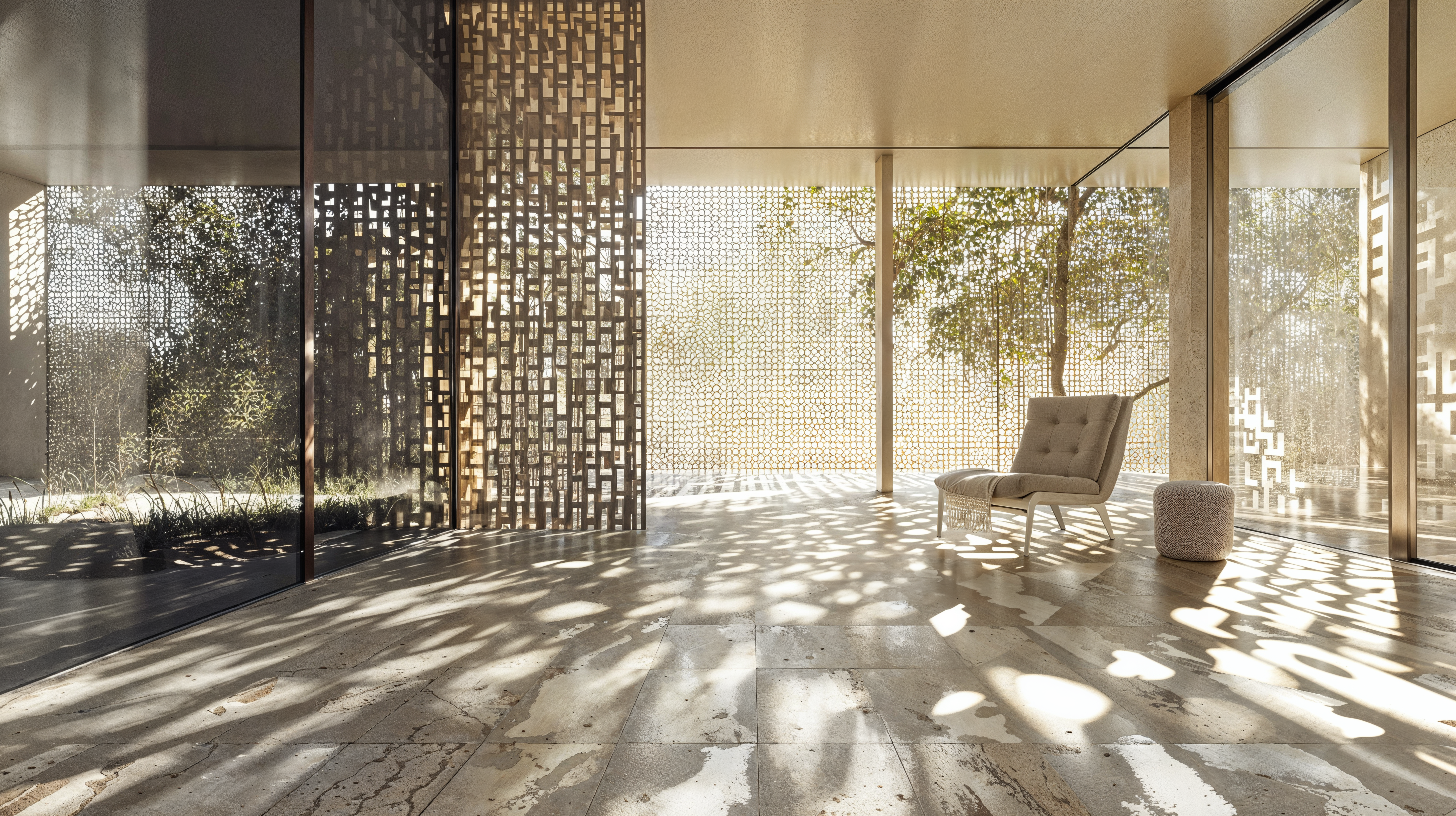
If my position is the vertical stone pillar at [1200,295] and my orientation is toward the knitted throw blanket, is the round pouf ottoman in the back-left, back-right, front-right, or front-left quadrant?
front-left

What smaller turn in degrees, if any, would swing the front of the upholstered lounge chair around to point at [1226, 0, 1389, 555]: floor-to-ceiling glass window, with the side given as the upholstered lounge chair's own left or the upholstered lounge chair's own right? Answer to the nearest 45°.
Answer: approximately 180°

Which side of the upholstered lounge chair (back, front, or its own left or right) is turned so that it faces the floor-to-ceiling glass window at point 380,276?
front

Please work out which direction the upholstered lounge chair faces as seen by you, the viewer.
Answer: facing the viewer and to the left of the viewer

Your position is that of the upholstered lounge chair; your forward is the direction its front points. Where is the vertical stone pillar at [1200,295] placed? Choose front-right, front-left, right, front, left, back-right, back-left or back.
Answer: back

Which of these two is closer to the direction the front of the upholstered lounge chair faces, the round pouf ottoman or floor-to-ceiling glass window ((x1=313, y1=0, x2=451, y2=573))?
the floor-to-ceiling glass window

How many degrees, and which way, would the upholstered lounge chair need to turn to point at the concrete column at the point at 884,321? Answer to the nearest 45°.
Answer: approximately 90° to its right

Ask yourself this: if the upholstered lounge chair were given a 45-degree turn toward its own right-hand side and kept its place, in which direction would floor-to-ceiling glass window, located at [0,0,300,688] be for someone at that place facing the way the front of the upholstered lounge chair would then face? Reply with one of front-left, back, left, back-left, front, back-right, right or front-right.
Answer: front-left

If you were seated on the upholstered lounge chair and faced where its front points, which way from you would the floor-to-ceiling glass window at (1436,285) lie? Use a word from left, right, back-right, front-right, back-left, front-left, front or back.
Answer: back-left

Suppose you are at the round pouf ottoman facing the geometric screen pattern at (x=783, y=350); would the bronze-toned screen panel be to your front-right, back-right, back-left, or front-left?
front-left

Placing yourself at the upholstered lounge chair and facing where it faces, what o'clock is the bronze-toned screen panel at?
The bronze-toned screen panel is roughly at 1 o'clock from the upholstered lounge chair.

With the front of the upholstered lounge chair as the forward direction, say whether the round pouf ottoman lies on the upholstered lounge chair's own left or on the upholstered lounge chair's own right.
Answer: on the upholstered lounge chair's own left

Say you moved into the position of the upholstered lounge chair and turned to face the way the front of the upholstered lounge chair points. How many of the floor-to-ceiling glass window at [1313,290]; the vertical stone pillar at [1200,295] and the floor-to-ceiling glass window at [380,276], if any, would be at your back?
2

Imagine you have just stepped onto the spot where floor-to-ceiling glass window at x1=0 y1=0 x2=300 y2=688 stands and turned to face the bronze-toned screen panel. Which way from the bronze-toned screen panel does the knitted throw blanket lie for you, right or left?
right
